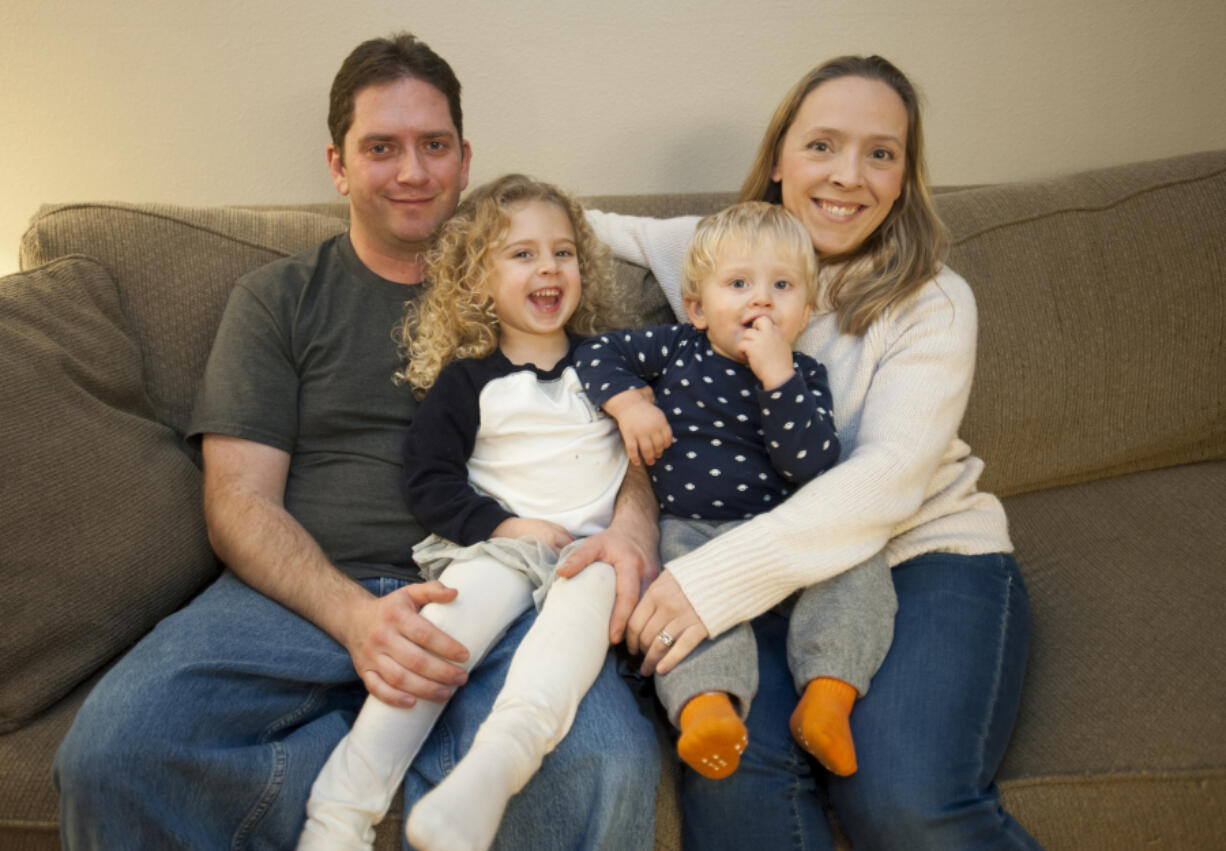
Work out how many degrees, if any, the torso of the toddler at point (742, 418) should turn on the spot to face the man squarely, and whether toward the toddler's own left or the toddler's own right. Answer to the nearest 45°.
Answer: approximately 45° to the toddler's own right

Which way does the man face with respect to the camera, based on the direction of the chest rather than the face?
toward the camera

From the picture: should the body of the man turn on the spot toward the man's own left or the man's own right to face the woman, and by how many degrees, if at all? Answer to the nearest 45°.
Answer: approximately 90° to the man's own left

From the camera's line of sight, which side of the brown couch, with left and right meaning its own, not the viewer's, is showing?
front

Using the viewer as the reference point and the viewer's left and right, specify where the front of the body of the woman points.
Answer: facing the viewer and to the left of the viewer

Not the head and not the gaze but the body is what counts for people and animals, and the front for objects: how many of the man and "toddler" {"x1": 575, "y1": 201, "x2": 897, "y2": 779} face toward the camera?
2

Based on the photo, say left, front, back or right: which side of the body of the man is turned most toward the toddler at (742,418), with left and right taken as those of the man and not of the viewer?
left
